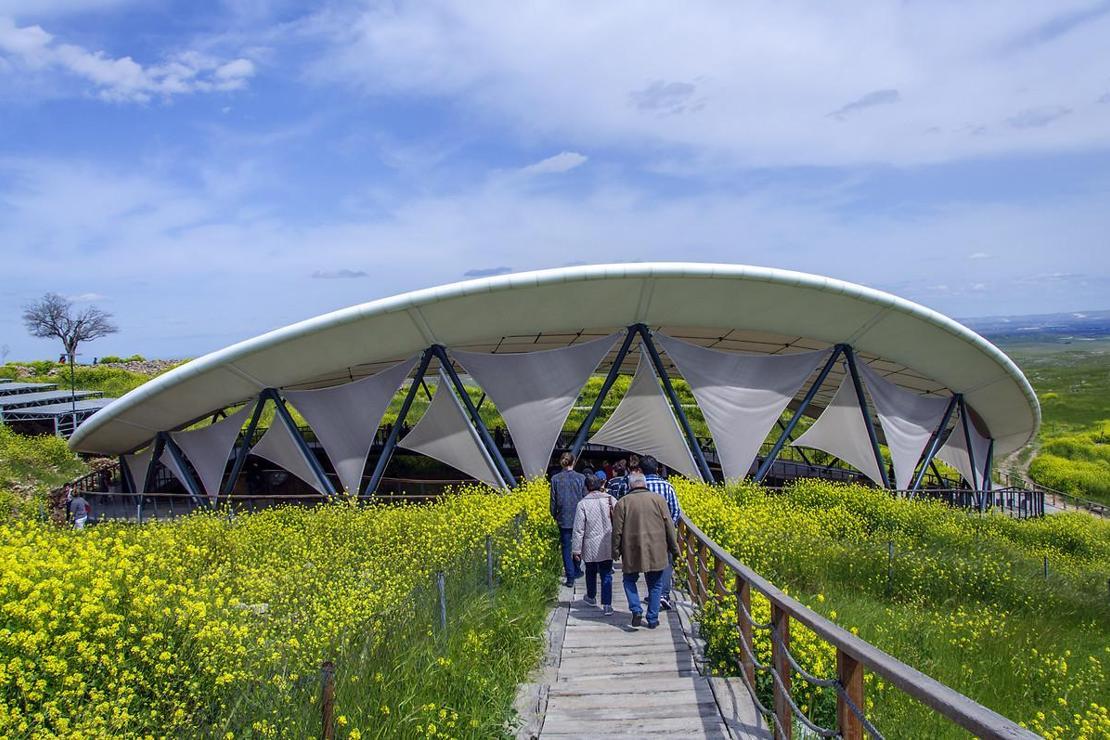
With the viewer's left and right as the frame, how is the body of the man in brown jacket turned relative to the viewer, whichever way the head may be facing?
facing away from the viewer

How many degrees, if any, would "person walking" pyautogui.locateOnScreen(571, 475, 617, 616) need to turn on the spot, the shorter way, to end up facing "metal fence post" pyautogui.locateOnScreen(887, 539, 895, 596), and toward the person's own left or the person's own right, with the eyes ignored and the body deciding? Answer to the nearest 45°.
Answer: approximately 45° to the person's own right

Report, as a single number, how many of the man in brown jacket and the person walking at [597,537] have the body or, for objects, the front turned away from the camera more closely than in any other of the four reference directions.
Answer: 2

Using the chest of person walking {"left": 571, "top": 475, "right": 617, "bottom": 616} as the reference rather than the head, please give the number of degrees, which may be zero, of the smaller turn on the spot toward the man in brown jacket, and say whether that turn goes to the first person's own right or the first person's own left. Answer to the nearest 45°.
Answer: approximately 135° to the first person's own right

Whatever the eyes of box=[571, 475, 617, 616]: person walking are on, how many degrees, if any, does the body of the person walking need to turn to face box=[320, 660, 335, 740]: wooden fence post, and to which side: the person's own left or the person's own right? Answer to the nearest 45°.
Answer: approximately 180°

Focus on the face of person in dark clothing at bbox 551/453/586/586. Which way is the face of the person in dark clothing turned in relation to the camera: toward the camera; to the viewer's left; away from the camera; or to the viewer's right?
away from the camera

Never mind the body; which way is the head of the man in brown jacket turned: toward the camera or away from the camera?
away from the camera

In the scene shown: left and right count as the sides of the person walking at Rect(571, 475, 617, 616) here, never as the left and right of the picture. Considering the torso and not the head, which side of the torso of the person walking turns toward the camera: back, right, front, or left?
back
